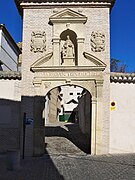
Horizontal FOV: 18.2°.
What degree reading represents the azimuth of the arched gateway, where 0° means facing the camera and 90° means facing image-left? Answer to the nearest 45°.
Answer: approximately 0°

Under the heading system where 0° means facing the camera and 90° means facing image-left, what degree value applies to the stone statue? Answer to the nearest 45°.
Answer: approximately 0°
